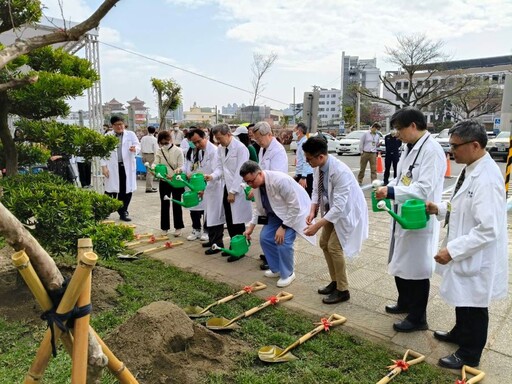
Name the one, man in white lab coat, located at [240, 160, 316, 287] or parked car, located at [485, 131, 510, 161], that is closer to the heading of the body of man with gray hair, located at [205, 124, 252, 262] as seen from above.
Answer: the man in white lab coat

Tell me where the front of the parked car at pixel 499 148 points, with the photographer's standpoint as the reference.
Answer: facing the viewer and to the left of the viewer

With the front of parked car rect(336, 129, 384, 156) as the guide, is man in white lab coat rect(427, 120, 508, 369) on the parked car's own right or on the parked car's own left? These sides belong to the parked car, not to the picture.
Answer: on the parked car's own left

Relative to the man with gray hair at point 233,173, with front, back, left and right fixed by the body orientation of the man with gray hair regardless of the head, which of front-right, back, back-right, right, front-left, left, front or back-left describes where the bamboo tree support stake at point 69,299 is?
front-left

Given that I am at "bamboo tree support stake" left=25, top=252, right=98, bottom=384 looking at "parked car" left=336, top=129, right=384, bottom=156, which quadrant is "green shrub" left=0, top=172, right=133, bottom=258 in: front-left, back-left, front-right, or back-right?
front-left

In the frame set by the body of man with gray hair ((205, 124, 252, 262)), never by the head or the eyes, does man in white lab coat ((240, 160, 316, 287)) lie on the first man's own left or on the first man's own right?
on the first man's own left

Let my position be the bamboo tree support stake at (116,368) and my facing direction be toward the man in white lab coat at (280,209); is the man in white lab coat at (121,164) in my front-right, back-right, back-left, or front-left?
front-left

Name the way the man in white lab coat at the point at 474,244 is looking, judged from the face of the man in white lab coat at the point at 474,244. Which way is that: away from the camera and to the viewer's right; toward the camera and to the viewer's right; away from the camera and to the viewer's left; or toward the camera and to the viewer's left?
toward the camera and to the viewer's left

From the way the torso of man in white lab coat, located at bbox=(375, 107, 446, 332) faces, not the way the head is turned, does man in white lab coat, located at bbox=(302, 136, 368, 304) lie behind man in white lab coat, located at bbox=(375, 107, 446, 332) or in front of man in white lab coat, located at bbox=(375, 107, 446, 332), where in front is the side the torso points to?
in front

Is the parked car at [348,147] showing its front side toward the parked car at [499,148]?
no

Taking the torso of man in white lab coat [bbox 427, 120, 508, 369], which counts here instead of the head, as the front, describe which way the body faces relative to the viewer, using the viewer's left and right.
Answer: facing to the left of the viewer

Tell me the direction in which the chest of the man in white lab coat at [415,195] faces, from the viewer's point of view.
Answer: to the viewer's left

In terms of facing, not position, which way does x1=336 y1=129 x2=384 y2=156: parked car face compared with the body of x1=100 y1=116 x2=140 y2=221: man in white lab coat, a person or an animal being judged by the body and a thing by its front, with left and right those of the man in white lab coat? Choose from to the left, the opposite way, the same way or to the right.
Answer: to the right

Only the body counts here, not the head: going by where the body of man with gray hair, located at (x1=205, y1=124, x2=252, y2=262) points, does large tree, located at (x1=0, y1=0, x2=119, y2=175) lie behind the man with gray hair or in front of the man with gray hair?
in front

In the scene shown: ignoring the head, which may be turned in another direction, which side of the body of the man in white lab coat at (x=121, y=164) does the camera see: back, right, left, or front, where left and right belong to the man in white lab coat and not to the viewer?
front

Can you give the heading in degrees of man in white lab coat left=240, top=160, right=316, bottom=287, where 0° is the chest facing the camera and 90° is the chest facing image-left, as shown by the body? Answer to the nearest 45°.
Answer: approximately 45°

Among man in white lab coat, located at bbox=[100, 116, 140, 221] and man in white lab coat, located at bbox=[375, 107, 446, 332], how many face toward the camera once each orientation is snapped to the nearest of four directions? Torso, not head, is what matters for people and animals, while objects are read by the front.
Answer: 1
